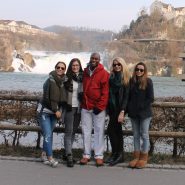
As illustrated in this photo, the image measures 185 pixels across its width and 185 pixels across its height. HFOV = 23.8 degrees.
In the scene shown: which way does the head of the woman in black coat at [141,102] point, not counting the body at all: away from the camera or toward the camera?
toward the camera

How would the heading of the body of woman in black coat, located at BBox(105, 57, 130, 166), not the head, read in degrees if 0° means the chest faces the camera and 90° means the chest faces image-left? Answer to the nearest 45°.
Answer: approximately 45°
